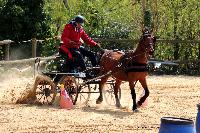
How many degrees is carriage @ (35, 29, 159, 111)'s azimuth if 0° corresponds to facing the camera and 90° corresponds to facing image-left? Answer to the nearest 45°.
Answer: approximately 315°

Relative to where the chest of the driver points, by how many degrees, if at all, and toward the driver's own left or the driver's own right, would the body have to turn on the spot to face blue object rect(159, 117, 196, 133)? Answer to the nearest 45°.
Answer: approximately 45° to the driver's own right

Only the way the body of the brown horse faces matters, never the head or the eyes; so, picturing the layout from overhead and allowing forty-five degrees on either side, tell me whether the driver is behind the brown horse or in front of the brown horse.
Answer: behind

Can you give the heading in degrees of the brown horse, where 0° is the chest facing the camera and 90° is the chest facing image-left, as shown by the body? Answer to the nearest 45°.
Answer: approximately 315°
